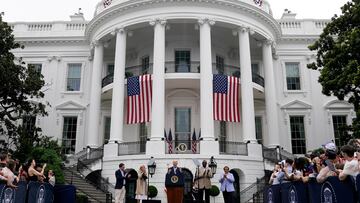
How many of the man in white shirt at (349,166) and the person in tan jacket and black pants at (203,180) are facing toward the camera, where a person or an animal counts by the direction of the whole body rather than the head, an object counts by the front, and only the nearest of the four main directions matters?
1

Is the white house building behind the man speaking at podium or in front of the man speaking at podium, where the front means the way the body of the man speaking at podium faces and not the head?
behind

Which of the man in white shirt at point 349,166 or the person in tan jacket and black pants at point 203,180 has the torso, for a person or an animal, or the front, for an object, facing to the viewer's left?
the man in white shirt

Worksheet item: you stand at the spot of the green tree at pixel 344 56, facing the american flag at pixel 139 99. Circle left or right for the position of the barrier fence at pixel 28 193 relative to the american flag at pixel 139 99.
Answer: left

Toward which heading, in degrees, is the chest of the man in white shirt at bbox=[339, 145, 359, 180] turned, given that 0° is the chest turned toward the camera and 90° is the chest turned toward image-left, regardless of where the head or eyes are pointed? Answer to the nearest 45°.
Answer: approximately 90°
